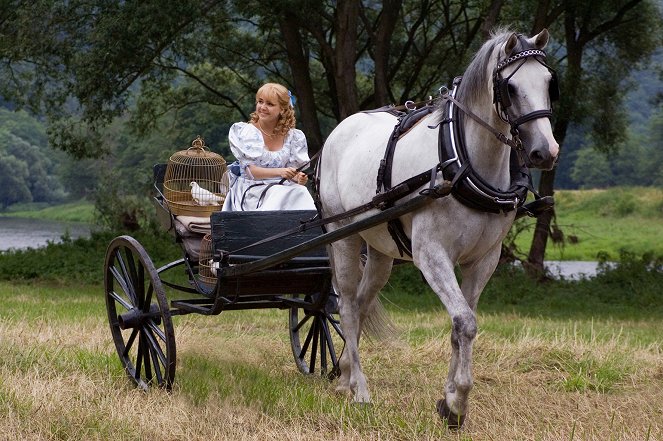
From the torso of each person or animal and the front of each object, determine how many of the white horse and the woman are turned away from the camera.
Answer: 0

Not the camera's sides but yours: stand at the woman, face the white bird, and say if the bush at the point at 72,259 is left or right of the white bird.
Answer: right

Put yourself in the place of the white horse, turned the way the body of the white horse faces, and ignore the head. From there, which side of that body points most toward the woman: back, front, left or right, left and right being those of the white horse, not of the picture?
back

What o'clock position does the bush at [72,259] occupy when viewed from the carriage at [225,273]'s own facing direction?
The bush is roughly at 7 o'clock from the carriage.

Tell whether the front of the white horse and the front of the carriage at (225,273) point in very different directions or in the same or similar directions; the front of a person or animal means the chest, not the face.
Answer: same or similar directions

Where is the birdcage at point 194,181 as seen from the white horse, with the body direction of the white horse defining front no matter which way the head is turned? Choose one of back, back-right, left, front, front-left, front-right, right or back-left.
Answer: back

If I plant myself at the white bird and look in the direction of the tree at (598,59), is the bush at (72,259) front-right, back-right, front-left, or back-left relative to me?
front-left

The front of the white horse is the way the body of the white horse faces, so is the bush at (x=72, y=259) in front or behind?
behind

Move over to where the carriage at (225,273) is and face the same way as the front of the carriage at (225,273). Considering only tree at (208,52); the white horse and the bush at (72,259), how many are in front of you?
1

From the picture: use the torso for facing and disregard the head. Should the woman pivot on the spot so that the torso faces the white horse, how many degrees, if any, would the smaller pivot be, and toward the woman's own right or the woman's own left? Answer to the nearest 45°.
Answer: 0° — they already face it

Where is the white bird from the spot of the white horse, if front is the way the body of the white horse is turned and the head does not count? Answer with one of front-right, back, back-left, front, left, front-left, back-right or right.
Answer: back

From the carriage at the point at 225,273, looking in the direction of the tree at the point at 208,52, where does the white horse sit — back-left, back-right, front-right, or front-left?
back-right

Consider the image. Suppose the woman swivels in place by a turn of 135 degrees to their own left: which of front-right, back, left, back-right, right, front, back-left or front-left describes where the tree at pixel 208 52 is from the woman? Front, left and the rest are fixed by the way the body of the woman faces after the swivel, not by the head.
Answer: front

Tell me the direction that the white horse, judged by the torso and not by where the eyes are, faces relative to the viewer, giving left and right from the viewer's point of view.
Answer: facing the viewer and to the right of the viewer

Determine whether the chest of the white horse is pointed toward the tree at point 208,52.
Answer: no

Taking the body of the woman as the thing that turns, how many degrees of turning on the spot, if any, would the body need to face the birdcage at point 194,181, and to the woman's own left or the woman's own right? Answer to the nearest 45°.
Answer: approximately 90° to the woman's own right
